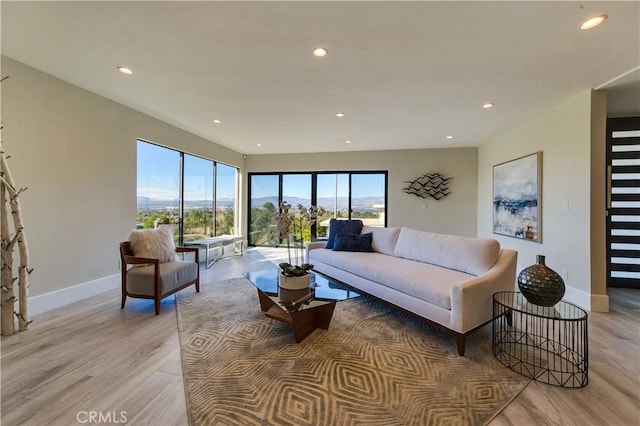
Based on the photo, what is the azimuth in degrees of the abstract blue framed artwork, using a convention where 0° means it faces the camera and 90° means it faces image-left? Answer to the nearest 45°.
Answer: approximately 45°

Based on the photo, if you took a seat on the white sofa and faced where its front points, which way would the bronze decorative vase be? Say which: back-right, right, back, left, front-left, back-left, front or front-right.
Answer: left

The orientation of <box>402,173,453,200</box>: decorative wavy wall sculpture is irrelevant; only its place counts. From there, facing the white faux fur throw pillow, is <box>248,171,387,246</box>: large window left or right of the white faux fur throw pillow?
right

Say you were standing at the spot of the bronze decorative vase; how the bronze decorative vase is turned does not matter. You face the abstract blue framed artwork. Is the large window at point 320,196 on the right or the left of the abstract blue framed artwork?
left

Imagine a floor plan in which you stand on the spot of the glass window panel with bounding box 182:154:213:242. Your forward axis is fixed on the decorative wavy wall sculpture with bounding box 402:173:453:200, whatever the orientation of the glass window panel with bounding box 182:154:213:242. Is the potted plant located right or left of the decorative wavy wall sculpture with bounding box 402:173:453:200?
right

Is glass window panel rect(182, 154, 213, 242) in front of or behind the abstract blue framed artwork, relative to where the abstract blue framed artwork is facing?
in front

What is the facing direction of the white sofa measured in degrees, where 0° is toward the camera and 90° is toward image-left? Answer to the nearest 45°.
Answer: approximately 45°

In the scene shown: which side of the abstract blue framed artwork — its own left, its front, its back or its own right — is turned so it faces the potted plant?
front

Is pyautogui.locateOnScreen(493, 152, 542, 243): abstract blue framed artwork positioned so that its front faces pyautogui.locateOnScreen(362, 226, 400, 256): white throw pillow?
yes

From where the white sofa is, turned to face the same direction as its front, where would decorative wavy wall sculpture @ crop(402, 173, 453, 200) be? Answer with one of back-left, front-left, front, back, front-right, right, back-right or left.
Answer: back-right

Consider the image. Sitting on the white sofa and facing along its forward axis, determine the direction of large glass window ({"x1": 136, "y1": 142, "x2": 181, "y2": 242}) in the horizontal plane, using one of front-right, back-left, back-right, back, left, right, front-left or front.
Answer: front-right

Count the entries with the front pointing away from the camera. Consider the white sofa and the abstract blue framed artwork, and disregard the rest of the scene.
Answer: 0
